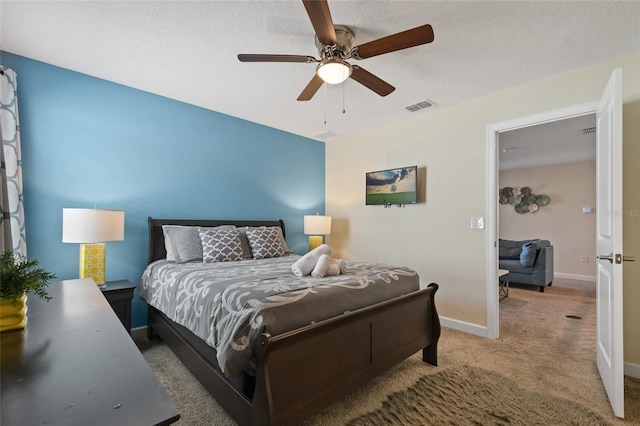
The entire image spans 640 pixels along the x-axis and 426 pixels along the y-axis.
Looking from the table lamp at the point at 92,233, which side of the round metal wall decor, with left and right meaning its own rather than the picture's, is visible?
front

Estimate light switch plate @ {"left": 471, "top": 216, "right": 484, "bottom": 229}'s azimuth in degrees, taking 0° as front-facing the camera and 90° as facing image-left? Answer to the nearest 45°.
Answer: approximately 0°

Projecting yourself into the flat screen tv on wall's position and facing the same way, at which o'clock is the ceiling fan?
The ceiling fan is roughly at 11 o'clock from the flat screen tv on wall.

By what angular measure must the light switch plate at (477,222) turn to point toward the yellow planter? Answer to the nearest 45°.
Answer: approximately 45° to its right

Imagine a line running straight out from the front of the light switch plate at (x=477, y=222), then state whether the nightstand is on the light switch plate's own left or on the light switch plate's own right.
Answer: on the light switch plate's own right

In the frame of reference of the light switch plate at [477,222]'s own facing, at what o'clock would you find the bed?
The bed is roughly at 1 o'clock from the light switch plate.

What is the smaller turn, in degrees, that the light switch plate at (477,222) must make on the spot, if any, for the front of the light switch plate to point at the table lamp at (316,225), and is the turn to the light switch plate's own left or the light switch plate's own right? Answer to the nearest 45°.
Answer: approximately 90° to the light switch plate's own right

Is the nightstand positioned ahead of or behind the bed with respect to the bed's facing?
behind

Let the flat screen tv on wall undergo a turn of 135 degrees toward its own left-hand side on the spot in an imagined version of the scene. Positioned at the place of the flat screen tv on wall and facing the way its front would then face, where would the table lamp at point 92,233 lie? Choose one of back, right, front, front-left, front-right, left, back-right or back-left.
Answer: back-right

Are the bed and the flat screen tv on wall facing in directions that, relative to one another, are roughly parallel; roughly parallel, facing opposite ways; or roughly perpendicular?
roughly perpendicular

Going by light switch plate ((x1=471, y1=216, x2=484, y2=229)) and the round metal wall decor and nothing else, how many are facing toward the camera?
2

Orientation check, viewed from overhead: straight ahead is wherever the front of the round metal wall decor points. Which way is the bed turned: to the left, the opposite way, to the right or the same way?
to the left
